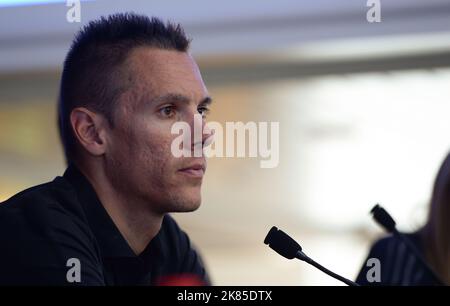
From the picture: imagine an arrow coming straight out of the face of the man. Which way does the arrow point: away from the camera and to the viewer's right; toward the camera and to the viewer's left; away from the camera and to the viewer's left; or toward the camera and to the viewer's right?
toward the camera and to the viewer's right

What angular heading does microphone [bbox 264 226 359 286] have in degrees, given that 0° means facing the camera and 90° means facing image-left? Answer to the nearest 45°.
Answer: approximately 90°

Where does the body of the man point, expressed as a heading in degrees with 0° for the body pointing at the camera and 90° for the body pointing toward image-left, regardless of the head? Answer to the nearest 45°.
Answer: approximately 315°

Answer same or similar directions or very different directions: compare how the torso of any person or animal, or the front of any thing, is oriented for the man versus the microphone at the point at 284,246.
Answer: very different directions

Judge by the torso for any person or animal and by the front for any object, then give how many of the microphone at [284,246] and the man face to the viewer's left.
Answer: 1
